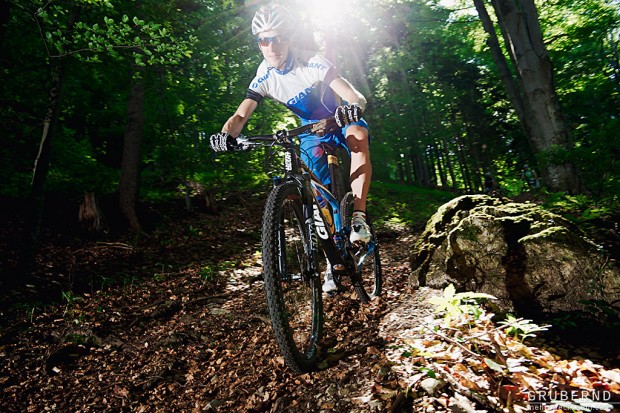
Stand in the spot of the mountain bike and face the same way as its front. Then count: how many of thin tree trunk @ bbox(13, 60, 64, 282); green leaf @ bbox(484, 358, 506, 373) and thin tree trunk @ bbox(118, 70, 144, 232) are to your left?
1

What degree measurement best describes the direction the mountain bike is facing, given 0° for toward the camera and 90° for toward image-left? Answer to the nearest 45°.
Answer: approximately 45°

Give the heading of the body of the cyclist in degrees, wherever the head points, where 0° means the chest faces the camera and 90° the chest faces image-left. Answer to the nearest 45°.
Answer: approximately 45°

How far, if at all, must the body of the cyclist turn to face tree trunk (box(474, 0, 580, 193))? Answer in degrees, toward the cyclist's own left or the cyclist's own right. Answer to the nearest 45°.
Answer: approximately 180°

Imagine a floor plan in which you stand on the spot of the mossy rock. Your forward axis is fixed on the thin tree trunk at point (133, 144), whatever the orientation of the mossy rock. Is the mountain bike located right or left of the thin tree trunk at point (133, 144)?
left

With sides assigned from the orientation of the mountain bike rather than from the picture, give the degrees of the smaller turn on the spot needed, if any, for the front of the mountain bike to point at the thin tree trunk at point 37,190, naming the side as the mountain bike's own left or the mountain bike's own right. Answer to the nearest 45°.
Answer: approximately 90° to the mountain bike's own right

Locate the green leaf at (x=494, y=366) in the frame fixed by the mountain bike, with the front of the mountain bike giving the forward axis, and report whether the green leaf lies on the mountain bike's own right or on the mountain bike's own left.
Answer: on the mountain bike's own left

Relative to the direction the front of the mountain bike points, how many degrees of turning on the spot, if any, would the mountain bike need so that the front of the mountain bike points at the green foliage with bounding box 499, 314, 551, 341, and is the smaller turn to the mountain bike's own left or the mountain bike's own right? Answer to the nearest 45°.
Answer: approximately 135° to the mountain bike's own left

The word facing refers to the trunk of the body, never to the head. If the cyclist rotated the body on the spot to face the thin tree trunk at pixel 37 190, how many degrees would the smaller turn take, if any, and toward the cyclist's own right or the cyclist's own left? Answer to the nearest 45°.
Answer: approximately 90° to the cyclist's own right

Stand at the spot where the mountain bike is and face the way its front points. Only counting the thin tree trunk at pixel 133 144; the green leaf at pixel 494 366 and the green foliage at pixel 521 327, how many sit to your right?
1
